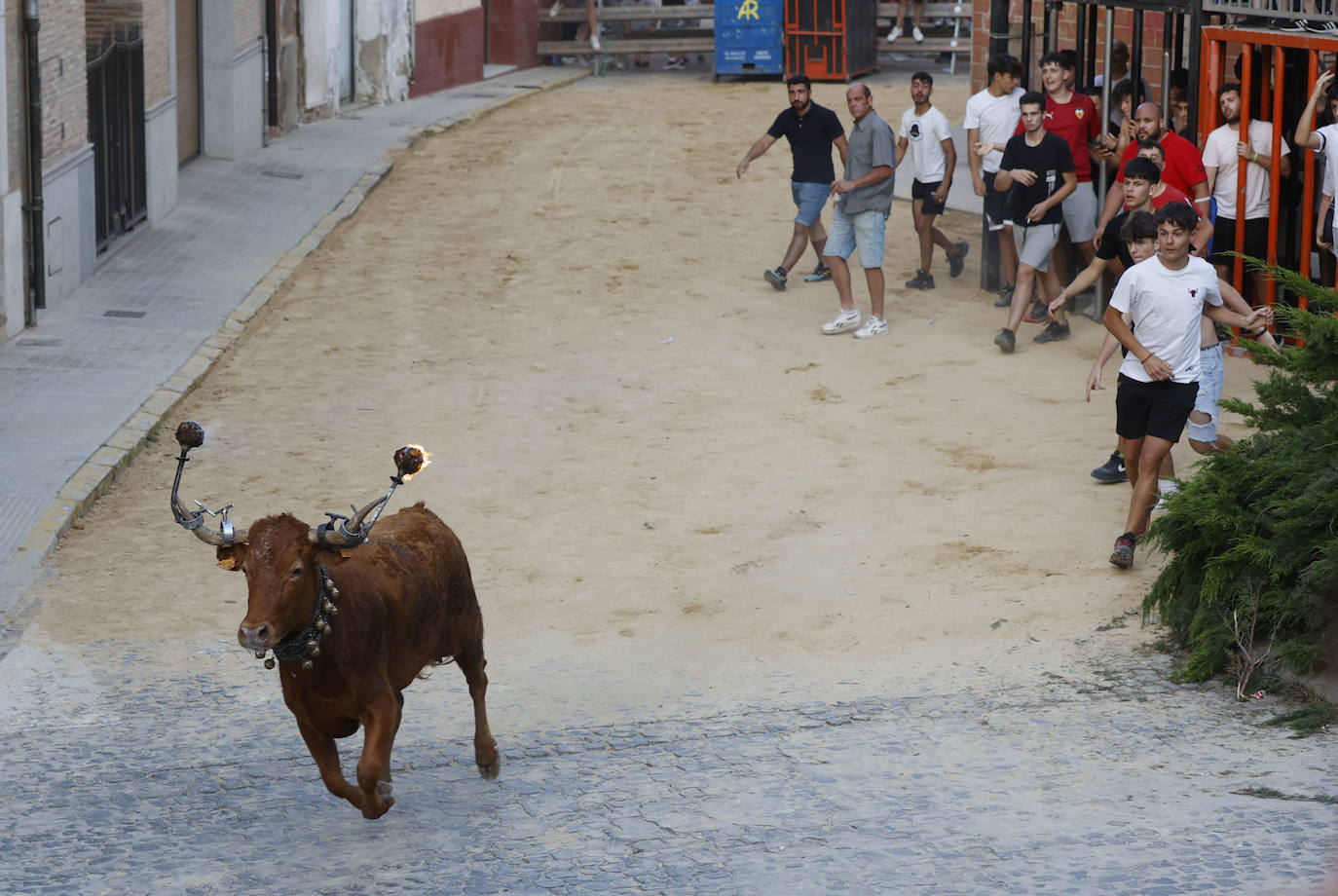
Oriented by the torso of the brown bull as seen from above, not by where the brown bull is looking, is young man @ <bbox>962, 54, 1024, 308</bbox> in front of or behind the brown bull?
behind

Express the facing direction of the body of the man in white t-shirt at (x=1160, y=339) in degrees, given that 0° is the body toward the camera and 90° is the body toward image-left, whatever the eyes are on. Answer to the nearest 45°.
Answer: approximately 0°

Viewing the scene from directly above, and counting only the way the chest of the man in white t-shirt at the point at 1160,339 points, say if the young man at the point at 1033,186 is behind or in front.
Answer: behind

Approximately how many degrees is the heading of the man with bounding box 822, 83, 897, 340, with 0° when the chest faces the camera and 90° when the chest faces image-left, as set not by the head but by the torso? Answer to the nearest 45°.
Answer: approximately 45°

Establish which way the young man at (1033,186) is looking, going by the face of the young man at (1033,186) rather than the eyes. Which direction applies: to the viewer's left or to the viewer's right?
to the viewer's left

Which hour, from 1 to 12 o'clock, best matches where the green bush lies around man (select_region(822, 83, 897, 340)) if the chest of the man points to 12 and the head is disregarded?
The green bush is roughly at 10 o'clock from the man.

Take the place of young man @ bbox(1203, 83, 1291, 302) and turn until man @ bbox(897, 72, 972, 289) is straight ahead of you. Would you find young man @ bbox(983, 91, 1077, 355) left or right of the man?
left

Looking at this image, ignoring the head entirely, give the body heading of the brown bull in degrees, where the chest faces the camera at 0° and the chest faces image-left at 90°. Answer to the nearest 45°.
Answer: approximately 45°

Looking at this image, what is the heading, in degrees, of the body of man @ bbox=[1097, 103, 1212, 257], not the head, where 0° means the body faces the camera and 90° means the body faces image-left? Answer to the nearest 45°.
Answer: approximately 45°
